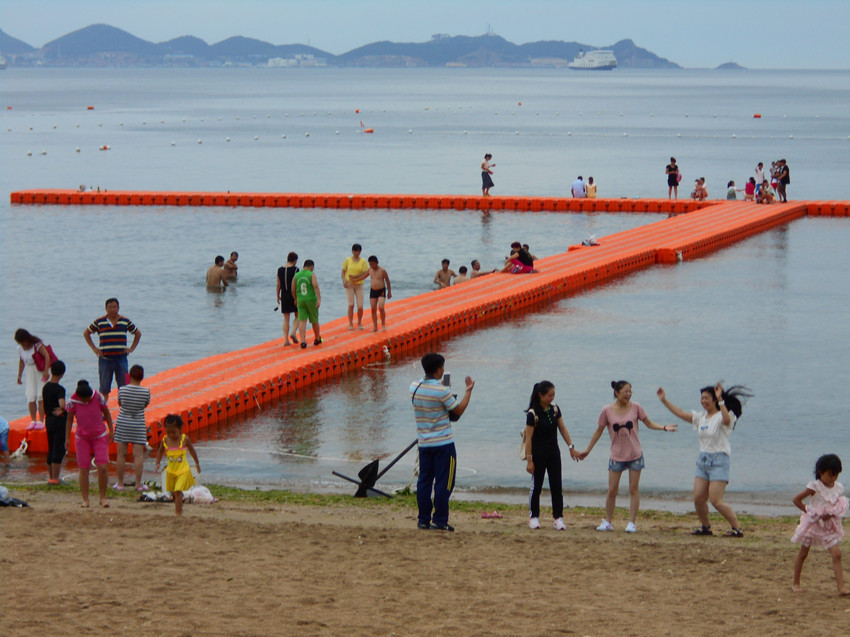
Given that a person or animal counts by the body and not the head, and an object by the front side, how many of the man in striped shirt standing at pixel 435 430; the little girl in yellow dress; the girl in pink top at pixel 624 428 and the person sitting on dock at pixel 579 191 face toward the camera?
2

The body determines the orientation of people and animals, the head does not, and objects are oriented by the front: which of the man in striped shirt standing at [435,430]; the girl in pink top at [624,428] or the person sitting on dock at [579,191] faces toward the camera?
the girl in pink top

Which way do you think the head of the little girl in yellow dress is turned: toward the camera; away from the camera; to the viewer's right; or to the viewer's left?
toward the camera

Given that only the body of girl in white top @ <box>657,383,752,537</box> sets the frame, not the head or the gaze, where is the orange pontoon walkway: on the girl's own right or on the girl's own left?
on the girl's own right

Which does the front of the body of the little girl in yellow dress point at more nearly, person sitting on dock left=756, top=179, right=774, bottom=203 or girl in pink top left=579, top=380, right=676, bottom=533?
the girl in pink top

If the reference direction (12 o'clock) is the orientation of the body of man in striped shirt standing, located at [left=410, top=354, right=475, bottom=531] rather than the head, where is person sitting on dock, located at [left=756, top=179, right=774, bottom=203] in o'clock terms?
The person sitting on dock is roughly at 11 o'clock from the man in striped shirt standing.

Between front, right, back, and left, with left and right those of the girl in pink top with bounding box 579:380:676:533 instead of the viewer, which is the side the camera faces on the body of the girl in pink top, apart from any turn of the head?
front

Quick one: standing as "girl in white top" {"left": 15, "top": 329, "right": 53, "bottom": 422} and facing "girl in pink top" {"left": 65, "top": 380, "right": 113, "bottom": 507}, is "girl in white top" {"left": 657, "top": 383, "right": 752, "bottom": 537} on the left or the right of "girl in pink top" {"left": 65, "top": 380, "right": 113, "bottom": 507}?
left

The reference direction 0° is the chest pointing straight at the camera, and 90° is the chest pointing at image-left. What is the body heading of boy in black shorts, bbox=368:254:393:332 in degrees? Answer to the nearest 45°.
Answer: approximately 45°

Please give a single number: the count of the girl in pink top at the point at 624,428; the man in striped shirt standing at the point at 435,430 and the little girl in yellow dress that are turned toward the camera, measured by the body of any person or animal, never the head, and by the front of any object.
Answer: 2

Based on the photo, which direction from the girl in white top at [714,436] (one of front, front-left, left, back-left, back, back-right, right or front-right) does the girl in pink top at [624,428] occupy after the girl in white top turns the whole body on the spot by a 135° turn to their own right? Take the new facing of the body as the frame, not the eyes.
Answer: left

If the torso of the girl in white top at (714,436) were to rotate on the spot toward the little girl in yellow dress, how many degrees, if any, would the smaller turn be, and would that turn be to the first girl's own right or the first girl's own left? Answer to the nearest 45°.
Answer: approximately 45° to the first girl's own right

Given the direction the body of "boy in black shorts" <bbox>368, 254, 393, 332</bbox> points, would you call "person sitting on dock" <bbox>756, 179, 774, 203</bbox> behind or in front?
behind

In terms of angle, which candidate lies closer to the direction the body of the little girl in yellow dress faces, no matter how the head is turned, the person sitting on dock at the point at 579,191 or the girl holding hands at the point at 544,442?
the girl holding hands
